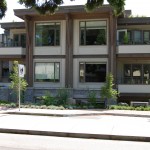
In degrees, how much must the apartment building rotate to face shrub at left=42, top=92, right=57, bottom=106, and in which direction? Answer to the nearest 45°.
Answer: approximately 45° to its right

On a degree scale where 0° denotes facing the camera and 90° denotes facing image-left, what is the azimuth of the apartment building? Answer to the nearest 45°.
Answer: approximately 0°

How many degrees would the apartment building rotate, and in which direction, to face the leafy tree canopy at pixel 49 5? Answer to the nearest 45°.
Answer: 0° — it already faces it
